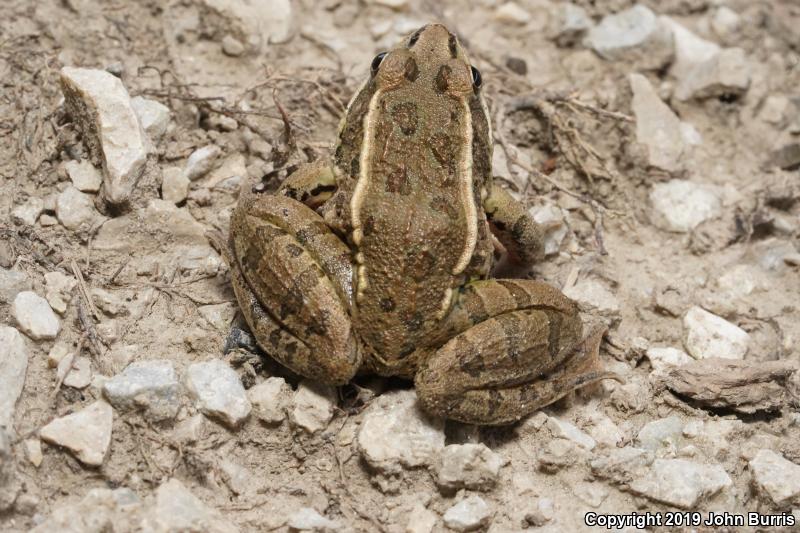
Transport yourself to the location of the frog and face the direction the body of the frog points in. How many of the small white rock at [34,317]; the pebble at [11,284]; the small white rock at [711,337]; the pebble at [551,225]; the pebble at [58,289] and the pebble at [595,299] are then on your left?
3

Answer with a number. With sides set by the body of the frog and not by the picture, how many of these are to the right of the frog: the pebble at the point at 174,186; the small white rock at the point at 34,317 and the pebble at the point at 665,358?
1

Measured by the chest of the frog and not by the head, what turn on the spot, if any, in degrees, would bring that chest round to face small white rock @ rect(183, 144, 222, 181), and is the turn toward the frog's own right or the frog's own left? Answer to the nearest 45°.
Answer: approximately 45° to the frog's own left

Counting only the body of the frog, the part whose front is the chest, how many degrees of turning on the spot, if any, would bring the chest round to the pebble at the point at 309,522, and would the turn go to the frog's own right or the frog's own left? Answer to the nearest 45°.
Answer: approximately 180°

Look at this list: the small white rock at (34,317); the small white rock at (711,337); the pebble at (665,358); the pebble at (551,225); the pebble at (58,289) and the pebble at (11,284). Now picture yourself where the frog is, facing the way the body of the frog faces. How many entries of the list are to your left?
3

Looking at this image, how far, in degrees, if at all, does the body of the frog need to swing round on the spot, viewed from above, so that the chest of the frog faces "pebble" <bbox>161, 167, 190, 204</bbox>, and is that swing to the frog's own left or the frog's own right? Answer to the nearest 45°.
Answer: approximately 45° to the frog's own left

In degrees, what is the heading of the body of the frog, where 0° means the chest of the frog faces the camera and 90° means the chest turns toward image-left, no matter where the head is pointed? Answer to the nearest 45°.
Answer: approximately 180°

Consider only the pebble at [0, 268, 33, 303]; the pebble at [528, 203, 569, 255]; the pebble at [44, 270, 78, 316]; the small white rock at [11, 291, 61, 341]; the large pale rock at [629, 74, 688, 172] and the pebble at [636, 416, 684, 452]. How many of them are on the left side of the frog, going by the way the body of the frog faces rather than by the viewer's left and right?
3

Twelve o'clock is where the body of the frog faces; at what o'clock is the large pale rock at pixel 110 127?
The large pale rock is roughly at 10 o'clock from the frog.

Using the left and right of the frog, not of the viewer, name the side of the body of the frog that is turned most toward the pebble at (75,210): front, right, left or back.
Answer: left

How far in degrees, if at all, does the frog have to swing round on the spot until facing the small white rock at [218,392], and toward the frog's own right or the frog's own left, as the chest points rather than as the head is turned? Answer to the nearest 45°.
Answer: approximately 135° to the frog's own left

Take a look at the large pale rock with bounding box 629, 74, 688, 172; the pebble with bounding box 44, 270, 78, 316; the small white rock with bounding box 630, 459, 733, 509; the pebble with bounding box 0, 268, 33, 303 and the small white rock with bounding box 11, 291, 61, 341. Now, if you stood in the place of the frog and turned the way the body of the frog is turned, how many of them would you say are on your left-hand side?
3

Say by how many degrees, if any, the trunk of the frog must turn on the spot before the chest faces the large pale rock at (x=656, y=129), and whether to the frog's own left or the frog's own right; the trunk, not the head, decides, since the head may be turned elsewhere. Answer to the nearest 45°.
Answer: approximately 45° to the frog's own right

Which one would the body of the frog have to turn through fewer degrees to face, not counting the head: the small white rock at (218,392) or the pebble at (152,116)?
the pebble
